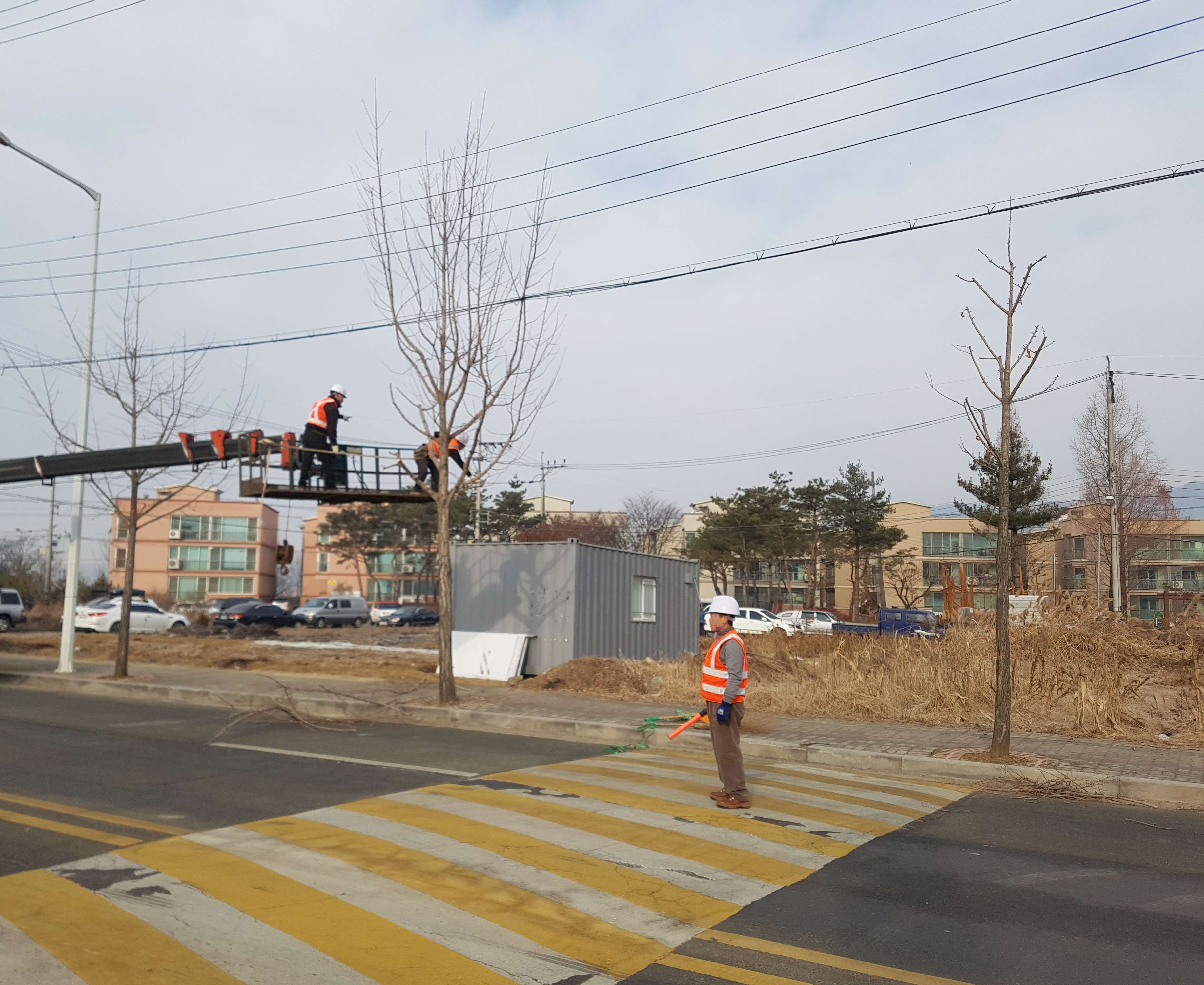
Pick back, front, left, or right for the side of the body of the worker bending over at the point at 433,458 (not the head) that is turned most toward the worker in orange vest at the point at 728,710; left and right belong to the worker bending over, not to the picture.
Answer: right

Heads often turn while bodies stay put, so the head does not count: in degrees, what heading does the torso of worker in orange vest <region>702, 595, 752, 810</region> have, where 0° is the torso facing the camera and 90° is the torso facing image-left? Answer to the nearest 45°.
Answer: approximately 90°

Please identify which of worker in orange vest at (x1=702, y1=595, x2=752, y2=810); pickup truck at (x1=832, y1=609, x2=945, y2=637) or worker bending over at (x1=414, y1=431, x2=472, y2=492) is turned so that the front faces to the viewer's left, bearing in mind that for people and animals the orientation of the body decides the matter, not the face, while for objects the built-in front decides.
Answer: the worker in orange vest

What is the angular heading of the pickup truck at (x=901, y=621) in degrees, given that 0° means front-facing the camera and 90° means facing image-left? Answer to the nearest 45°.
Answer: approximately 270°

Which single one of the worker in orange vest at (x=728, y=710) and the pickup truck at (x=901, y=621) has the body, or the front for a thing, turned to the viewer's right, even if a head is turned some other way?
the pickup truck

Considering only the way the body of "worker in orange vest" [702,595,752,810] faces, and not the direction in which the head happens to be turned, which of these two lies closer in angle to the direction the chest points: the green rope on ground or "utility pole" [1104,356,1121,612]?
the green rope on ground

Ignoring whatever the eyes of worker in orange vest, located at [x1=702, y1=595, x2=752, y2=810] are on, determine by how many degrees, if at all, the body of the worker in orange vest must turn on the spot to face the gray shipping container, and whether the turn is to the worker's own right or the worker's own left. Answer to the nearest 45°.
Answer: approximately 90° to the worker's own right

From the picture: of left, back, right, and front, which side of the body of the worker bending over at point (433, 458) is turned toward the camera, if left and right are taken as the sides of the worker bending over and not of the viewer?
right
